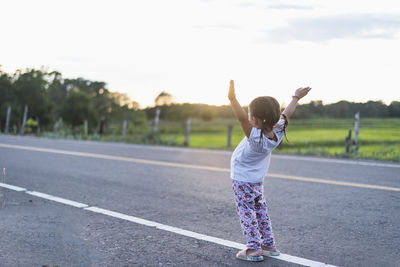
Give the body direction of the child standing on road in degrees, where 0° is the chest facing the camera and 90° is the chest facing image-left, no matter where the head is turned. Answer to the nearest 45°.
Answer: approximately 135°
